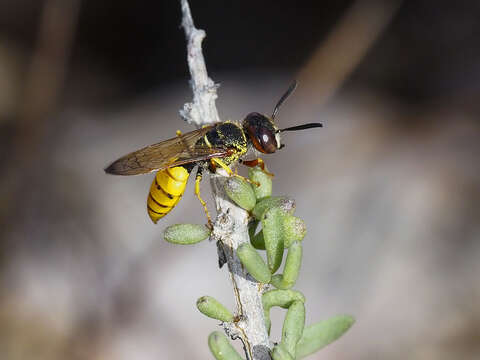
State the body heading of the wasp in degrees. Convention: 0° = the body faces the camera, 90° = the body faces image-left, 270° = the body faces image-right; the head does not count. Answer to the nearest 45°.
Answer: approximately 270°
